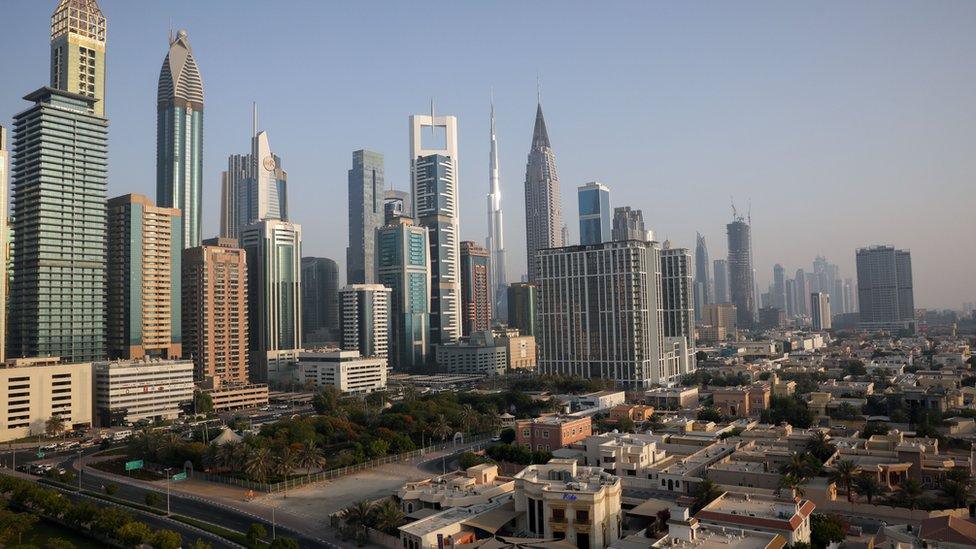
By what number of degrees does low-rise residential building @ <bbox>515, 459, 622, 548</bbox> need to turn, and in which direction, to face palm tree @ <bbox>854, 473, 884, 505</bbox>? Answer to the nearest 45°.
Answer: approximately 135° to its left

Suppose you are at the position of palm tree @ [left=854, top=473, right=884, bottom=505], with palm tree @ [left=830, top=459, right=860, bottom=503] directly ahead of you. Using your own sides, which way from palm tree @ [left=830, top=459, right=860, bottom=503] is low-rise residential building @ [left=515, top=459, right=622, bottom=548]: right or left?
left

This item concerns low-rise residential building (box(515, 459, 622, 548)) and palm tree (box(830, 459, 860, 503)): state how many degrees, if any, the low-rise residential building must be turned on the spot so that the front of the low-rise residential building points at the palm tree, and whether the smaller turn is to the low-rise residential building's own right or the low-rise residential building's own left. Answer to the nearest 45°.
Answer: approximately 135° to the low-rise residential building's own left

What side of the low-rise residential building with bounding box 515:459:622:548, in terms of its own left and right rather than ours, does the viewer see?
front
